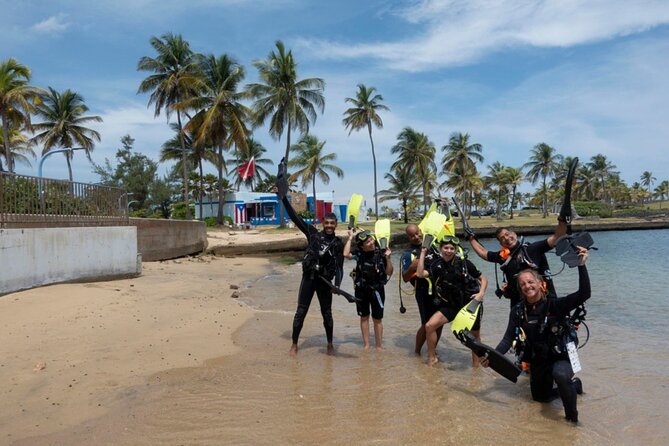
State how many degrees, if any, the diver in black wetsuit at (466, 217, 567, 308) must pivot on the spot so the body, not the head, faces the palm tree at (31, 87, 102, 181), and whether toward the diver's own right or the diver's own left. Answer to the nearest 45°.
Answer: approximately 135° to the diver's own right

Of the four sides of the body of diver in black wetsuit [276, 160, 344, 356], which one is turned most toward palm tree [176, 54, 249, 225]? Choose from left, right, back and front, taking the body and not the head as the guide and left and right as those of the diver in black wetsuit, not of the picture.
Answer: back

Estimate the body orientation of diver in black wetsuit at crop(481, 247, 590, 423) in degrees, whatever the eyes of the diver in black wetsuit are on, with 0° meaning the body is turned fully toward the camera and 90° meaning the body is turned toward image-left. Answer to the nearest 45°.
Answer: approximately 0°

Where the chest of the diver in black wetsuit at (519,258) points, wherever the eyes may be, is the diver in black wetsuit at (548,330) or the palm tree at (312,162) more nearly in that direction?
the diver in black wetsuit

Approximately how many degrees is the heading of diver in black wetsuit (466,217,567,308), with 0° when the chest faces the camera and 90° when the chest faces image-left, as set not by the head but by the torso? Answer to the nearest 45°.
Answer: approximately 0°

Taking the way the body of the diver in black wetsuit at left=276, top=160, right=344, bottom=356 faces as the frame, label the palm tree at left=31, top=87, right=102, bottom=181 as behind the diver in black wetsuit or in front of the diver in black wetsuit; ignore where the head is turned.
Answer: behind

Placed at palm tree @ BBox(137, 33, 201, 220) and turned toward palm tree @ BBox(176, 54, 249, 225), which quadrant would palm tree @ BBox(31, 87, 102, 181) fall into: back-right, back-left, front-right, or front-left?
back-left

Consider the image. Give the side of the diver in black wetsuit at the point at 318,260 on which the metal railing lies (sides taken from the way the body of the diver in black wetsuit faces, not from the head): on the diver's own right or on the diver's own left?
on the diver's own right

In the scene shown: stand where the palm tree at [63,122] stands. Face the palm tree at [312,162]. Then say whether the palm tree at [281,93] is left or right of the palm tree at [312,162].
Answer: right
